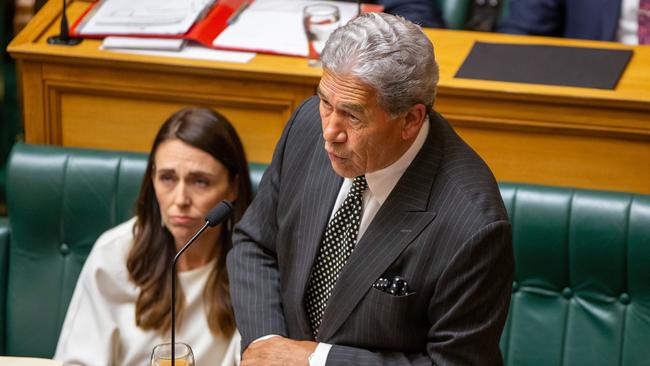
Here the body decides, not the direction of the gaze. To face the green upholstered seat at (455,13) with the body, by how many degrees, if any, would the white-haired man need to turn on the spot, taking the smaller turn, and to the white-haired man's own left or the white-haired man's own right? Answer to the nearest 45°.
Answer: approximately 135° to the white-haired man's own right

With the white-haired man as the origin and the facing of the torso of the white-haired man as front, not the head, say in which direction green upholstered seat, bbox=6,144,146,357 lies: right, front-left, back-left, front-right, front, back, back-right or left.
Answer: right

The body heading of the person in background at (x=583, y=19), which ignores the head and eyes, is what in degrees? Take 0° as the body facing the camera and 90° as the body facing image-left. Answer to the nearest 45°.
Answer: approximately 0°

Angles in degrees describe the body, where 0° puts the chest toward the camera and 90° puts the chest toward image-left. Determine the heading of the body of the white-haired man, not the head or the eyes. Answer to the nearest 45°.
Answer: approximately 45°

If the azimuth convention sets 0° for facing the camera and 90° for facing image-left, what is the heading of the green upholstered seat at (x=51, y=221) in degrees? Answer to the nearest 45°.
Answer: approximately 0°

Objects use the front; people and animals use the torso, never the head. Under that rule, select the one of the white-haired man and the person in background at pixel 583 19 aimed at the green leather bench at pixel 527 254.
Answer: the person in background
